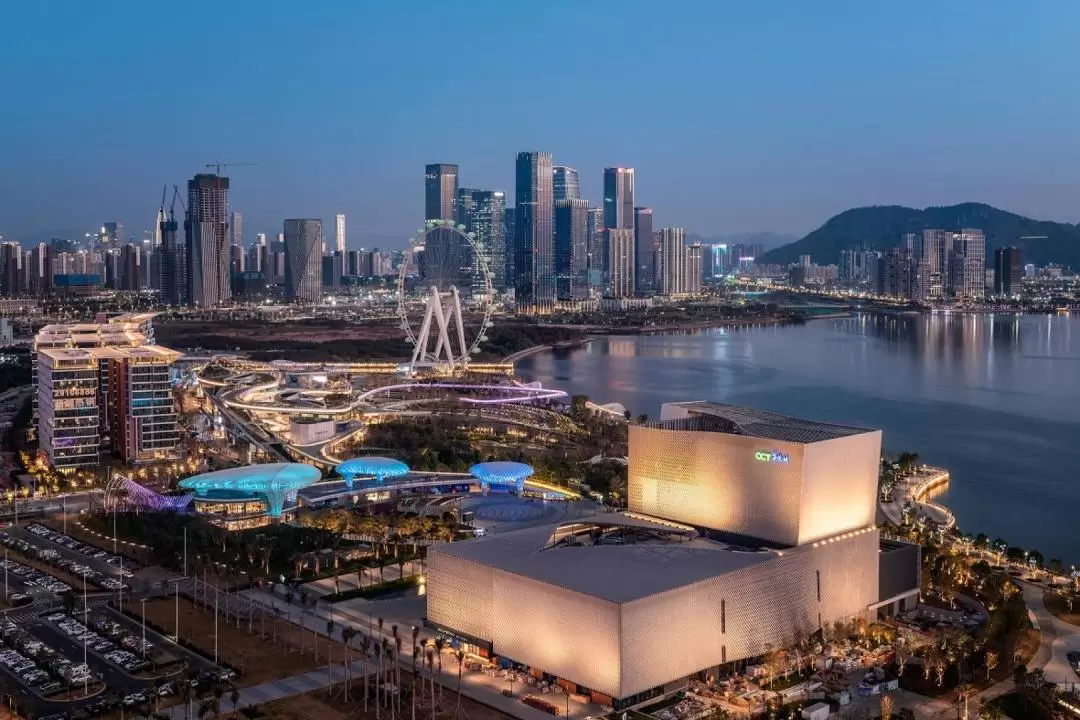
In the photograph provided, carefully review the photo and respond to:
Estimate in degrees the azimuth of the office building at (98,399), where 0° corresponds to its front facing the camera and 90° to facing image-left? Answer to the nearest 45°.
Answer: approximately 0°

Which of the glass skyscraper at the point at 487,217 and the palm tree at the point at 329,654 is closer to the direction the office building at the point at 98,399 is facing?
the palm tree

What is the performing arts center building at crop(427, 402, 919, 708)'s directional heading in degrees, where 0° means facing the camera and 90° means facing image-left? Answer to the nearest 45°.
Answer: approximately 45°

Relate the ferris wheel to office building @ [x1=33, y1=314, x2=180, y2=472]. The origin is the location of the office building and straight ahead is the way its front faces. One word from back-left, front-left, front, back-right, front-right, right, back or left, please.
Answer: back-left

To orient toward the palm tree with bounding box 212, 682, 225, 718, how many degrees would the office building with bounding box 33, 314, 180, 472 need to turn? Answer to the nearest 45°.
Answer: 0° — it already faces it

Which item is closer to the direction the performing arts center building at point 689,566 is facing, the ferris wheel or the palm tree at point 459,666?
the palm tree

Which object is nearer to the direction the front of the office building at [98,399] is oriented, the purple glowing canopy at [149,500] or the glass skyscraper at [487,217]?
the purple glowing canopy

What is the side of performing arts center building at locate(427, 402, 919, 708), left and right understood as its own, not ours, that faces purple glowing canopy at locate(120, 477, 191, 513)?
right
